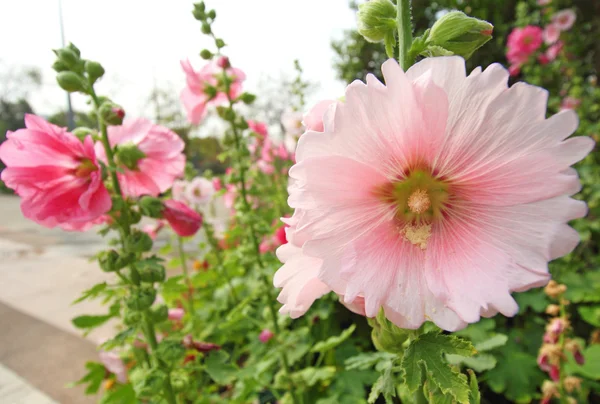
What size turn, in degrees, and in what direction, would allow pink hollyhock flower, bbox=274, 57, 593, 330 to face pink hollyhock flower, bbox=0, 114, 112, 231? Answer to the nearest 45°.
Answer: approximately 90° to its right

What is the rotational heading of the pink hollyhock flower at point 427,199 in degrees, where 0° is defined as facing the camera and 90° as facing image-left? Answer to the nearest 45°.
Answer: approximately 0°

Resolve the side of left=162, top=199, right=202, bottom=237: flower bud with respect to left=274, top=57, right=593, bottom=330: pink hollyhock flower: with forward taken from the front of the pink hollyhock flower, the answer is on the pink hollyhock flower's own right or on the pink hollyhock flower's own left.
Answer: on the pink hollyhock flower's own right
